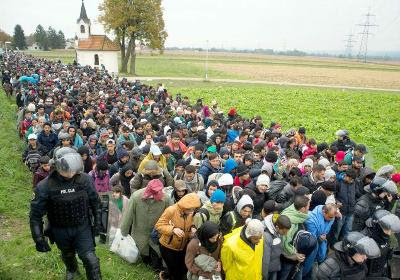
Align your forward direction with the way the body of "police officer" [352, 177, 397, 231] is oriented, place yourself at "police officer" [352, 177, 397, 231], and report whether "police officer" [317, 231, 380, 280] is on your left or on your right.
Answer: on your right

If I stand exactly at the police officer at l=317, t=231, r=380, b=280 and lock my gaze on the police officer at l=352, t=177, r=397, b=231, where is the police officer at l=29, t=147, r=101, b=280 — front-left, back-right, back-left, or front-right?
back-left

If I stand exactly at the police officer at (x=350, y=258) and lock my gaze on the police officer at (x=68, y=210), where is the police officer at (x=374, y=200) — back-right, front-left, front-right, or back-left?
back-right

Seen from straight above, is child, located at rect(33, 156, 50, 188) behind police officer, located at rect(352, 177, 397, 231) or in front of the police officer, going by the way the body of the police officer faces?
behind
